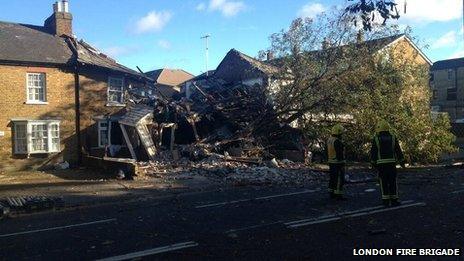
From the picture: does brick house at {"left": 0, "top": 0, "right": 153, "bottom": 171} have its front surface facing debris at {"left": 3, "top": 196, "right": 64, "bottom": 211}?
yes

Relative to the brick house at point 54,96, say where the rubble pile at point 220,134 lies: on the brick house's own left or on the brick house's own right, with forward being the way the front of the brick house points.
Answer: on the brick house's own left

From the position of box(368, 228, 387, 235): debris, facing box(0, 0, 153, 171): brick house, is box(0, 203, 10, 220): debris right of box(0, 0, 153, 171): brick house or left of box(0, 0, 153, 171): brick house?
left

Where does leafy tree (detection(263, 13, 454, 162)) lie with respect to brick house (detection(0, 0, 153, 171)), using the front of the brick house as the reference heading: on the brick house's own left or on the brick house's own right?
on the brick house's own left

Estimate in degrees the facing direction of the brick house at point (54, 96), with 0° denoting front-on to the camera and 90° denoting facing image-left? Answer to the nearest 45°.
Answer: approximately 0°

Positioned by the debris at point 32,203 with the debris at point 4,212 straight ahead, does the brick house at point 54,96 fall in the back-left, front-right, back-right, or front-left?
back-right

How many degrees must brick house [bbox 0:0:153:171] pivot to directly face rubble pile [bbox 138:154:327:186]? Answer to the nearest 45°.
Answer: approximately 45° to its left

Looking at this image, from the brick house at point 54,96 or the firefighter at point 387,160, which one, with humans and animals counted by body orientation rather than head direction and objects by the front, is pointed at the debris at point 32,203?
the brick house

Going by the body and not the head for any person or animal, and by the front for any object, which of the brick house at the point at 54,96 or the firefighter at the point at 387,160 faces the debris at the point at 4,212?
the brick house
